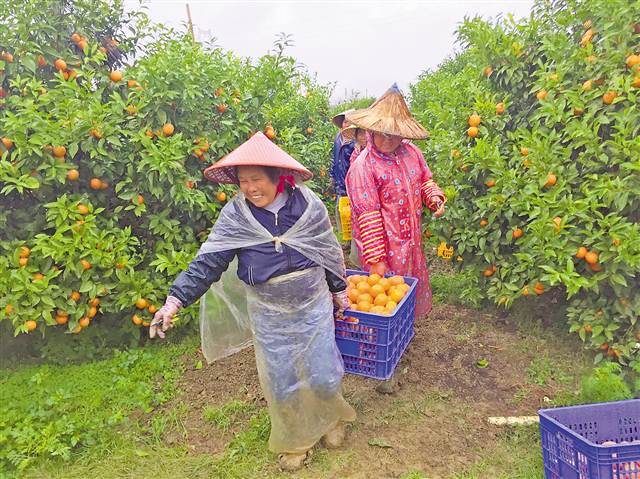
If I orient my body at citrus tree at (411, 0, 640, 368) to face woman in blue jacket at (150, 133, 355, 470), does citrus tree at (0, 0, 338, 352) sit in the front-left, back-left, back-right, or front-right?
front-right

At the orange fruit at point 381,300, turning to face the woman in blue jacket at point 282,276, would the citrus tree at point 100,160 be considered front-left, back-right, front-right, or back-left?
front-right

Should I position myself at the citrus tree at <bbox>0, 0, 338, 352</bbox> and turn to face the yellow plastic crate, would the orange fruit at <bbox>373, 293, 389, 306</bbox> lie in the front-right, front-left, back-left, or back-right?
front-right

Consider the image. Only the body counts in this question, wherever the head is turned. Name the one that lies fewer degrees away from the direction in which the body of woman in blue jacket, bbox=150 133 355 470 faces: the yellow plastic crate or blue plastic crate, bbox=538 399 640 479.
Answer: the blue plastic crate

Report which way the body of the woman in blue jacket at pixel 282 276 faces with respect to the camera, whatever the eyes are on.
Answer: toward the camera

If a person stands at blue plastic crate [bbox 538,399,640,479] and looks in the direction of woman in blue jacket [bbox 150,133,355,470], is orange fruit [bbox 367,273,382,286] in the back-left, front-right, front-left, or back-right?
front-right

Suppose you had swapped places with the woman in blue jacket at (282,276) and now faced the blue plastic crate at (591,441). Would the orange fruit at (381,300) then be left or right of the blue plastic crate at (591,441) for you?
left

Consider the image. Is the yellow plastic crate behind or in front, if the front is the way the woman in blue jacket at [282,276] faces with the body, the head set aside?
behind

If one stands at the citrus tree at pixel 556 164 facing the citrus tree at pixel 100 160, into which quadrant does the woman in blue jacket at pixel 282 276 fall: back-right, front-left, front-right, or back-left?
front-left

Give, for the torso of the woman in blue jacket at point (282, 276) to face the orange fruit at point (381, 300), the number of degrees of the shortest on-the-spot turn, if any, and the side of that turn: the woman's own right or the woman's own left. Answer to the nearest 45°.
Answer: approximately 90° to the woman's own left

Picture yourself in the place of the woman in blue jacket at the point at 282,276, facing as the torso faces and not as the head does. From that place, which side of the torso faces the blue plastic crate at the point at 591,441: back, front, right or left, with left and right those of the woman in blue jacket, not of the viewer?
left

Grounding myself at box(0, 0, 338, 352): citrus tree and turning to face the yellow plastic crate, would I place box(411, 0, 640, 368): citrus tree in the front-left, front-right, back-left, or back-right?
front-right

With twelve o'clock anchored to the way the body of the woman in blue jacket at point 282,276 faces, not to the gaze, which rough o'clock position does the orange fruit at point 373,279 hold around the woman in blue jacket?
The orange fruit is roughly at 8 o'clock from the woman in blue jacket.

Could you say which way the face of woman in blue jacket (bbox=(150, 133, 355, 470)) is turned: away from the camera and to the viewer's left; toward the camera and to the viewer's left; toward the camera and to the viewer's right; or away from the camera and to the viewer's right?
toward the camera and to the viewer's left

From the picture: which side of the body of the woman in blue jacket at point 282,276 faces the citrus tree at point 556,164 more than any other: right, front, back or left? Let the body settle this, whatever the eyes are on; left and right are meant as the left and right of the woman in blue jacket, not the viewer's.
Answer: left

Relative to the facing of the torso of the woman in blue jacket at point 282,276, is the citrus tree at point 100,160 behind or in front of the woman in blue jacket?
behind
